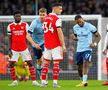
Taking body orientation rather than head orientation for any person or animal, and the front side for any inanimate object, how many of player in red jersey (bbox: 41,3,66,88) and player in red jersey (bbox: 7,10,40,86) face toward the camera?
1

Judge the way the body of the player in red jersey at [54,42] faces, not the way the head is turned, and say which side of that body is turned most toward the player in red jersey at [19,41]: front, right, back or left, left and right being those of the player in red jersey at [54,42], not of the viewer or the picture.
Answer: left

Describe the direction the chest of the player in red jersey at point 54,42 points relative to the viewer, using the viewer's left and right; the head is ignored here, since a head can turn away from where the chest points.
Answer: facing away from the viewer and to the right of the viewer

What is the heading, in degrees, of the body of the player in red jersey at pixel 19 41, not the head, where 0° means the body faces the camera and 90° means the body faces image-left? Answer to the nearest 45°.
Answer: approximately 0°
